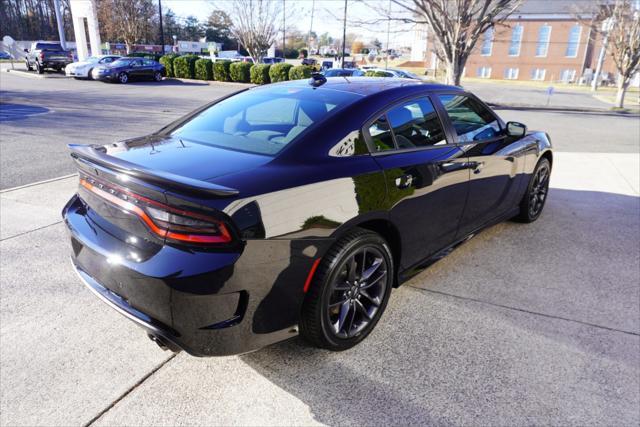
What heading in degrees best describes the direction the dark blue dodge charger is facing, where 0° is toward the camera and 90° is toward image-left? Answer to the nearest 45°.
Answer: approximately 225°

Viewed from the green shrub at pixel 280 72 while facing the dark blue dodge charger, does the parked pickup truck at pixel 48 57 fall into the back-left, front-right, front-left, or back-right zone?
back-right

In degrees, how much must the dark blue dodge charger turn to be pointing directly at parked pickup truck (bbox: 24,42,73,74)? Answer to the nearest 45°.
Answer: approximately 90° to its left

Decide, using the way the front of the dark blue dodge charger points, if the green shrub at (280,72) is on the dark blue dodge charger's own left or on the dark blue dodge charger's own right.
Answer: on the dark blue dodge charger's own left

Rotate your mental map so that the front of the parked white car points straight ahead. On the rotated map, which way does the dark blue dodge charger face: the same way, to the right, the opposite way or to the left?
the opposite way

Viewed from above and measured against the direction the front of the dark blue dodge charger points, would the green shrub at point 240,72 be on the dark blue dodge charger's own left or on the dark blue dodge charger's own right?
on the dark blue dodge charger's own left

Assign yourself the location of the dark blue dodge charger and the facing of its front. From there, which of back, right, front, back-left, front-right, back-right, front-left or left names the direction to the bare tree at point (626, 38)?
front

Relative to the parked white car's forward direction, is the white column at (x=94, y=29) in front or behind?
behind

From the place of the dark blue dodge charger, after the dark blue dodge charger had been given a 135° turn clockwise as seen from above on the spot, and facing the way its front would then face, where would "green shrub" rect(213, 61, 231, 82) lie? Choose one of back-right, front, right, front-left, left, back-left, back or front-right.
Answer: back

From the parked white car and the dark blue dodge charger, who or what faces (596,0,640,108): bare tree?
the dark blue dodge charger

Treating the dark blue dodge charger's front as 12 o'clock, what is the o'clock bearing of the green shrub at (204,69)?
The green shrub is roughly at 10 o'clock from the dark blue dodge charger.

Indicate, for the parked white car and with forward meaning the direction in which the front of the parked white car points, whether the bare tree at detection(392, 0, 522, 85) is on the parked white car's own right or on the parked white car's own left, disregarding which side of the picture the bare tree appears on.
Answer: on the parked white car's own left

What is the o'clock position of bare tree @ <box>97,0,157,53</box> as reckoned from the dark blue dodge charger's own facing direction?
The bare tree is roughly at 10 o'clock from the dark blue dodge charger.
